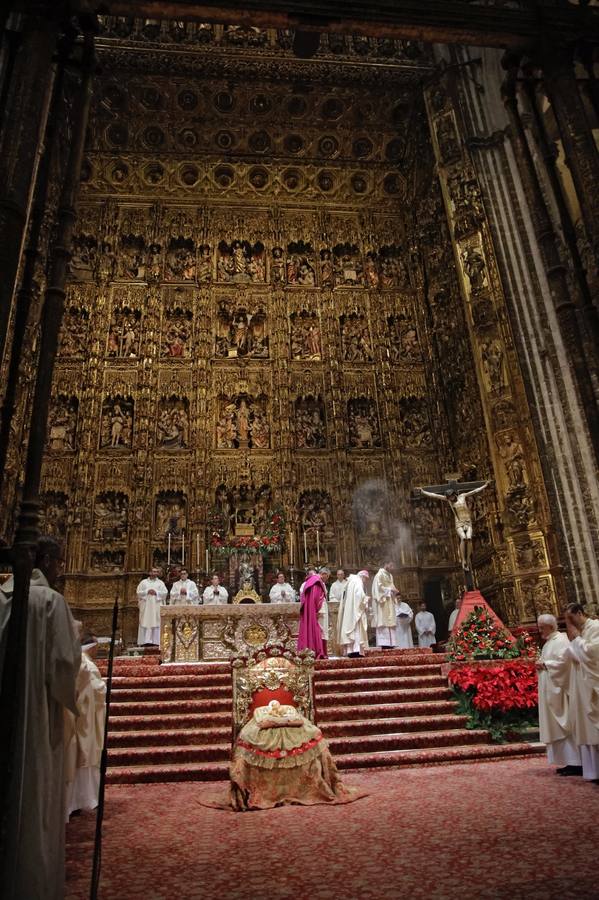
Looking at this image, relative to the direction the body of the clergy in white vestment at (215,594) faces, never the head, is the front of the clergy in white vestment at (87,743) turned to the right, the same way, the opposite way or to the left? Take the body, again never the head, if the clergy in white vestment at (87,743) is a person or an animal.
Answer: to the left

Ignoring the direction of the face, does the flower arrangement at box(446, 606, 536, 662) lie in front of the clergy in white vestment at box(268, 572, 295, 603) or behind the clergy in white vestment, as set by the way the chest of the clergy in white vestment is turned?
in front

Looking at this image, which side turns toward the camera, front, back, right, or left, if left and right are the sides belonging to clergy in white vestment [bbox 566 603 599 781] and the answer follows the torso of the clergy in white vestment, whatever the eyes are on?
left

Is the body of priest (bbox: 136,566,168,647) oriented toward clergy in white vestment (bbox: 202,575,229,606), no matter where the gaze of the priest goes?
no

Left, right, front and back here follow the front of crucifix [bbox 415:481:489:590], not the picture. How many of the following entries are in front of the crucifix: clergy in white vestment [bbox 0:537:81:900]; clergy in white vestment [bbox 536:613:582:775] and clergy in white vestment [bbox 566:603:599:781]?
3

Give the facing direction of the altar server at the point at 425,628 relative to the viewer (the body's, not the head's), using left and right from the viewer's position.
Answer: facing the viewer and to the left of the viewer

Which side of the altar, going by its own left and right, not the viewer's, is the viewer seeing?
front

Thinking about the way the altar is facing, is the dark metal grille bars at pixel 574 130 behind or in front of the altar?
in front

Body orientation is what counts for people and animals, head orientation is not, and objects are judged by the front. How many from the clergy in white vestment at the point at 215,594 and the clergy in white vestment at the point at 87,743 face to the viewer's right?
1

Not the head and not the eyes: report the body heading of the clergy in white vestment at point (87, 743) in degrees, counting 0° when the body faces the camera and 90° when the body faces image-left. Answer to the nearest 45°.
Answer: approximately 270°

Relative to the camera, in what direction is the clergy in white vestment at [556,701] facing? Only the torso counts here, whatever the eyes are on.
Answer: to the viewer's left

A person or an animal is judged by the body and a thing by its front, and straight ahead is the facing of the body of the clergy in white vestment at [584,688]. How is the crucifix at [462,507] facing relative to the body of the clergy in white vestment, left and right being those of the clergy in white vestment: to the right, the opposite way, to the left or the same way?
to the left

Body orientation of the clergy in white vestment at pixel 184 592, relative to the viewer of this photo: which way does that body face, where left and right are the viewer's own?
facing the viewer
